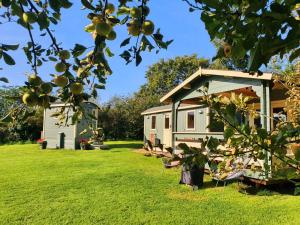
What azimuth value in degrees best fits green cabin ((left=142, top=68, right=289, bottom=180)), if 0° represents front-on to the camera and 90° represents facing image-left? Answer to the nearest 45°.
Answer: approximately 45°
